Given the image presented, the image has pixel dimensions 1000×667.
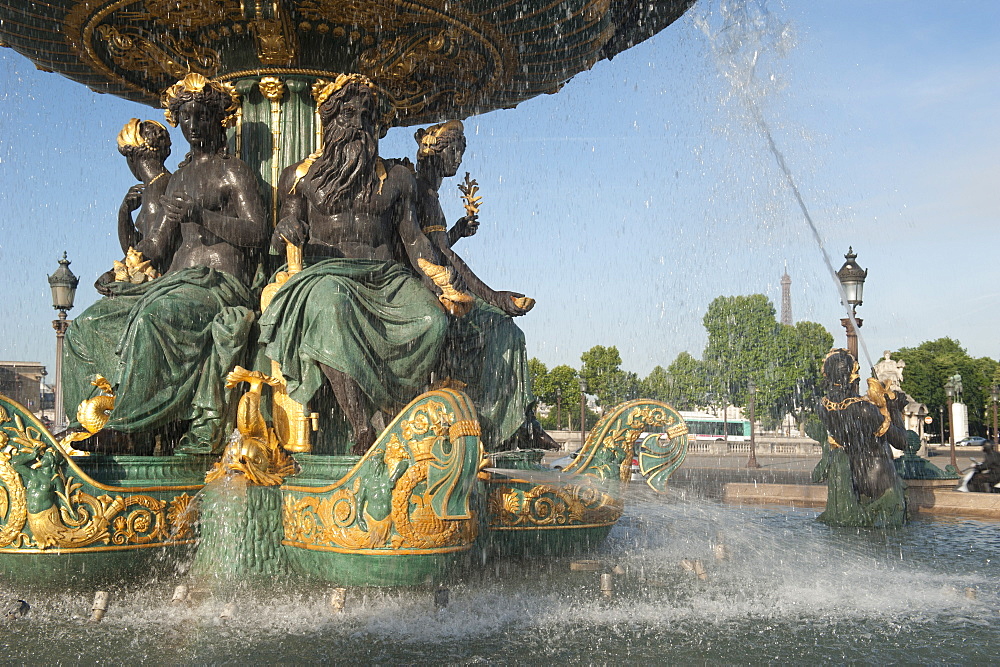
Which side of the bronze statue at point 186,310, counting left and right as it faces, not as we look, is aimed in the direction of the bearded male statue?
left

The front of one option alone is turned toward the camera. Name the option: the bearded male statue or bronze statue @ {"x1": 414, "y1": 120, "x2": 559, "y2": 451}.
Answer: the bearded male statue

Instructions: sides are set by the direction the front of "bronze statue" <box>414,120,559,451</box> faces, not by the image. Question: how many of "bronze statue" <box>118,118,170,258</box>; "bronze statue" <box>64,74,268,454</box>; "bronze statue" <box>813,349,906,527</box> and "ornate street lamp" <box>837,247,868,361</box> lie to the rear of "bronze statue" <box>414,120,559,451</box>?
2

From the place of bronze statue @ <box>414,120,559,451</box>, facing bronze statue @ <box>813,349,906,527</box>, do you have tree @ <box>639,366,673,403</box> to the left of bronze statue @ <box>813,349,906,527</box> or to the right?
left

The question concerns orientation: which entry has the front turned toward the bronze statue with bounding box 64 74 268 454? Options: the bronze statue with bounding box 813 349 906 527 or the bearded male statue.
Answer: the bronze statue with bounding box 813 349 906 527

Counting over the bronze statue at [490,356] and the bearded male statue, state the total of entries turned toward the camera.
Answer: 1

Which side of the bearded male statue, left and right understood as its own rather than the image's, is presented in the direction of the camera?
front

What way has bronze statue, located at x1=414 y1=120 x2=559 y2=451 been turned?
to the viewer's right

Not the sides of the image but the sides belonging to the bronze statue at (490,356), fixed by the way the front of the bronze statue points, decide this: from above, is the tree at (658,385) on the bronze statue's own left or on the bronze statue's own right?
on the bronze statue's own left

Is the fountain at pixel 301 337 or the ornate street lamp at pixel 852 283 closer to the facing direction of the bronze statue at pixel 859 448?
the fountain

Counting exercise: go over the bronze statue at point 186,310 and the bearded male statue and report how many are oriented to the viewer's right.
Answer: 0

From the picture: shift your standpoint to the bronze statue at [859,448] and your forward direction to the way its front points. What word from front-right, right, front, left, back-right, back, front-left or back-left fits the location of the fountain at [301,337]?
front

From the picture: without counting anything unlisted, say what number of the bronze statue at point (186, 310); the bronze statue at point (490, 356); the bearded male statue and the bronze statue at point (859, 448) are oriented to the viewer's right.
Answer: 1

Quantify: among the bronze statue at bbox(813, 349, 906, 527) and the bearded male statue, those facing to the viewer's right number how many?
0

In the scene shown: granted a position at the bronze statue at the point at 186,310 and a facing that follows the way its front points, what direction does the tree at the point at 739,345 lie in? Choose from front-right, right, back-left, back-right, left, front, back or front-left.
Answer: back

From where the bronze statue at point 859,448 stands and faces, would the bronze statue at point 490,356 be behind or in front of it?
in front

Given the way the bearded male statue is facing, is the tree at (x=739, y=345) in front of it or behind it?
behind

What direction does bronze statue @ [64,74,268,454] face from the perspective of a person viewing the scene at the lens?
facing the viewer and to the left of the viewer

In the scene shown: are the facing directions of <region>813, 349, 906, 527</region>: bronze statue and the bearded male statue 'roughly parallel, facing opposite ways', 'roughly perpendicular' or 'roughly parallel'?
roughly perpendicular
